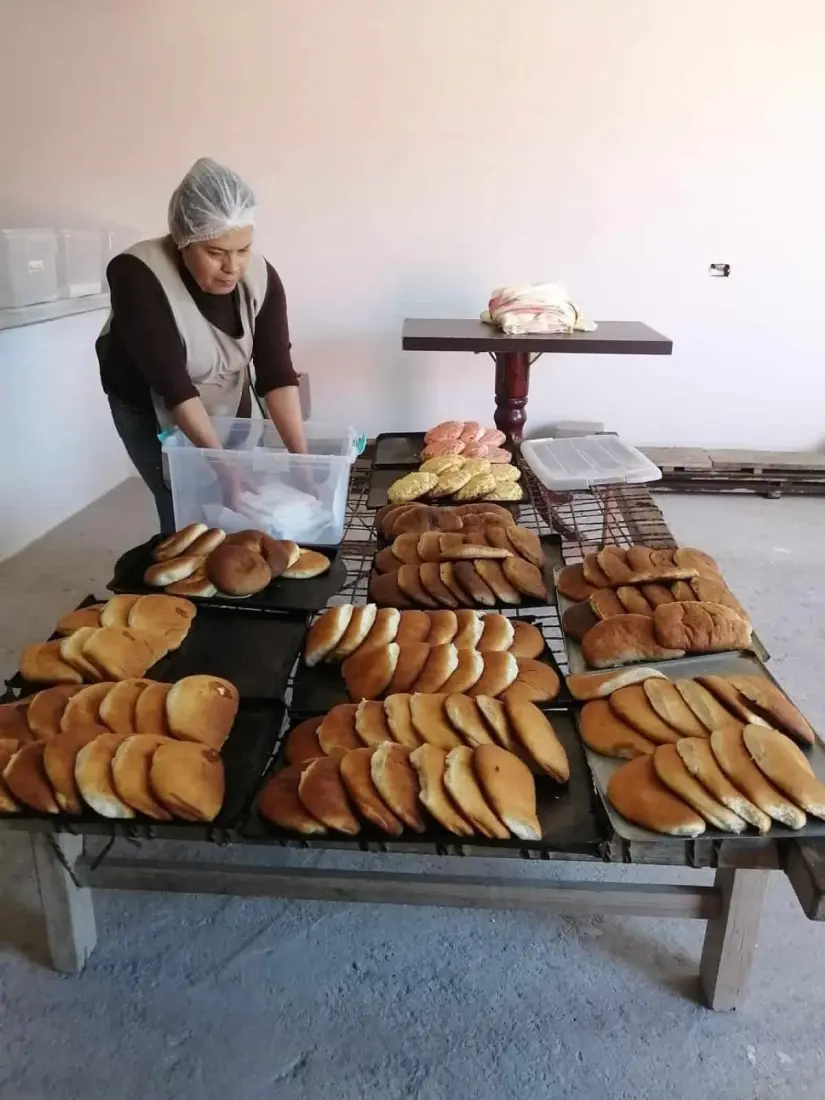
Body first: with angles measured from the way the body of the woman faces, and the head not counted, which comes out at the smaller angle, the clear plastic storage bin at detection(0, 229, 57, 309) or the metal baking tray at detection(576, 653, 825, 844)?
the metal baking tray

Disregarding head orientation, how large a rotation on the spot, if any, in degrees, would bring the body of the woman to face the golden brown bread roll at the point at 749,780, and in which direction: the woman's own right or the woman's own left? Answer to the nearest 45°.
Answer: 0° — they already face it

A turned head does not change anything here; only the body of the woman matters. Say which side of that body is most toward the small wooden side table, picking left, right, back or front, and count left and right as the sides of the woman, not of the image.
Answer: left

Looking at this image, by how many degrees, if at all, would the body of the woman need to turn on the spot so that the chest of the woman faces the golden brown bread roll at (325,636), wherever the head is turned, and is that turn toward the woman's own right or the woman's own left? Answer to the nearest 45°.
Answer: approximately 45° to the woman's own right

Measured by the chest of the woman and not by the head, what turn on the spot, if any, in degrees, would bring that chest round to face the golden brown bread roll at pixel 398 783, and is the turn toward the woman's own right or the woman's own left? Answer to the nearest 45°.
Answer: approximately 45° to the woman's own right

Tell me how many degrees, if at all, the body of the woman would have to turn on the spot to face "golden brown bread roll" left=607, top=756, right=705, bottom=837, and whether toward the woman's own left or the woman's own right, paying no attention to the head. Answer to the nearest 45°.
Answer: approximately 45° to the woman's own right

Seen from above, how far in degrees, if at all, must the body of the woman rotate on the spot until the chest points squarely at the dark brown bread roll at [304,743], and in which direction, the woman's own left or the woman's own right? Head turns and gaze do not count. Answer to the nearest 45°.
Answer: approximately 45° to the woman's own right

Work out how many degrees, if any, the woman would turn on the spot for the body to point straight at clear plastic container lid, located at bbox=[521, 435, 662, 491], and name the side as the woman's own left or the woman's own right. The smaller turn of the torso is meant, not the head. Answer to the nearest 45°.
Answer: approximately 45° to the woman's own left

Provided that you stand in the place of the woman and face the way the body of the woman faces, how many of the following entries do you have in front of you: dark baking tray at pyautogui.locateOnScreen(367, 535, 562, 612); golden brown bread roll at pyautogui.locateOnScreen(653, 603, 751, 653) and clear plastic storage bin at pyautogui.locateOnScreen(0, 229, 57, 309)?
2

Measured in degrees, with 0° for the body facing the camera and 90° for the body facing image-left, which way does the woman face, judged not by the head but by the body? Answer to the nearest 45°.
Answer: approximately 315°

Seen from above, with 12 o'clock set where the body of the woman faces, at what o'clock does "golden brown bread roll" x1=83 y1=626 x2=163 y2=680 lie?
The golden brown bread roll is roughly at 2 o'clock from the woman.

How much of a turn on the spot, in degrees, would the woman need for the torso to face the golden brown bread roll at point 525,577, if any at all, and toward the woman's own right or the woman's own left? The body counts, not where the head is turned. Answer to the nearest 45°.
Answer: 0° — they already face it

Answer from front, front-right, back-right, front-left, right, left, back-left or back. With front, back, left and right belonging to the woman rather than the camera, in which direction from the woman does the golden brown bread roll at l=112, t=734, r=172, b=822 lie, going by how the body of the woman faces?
front-right
